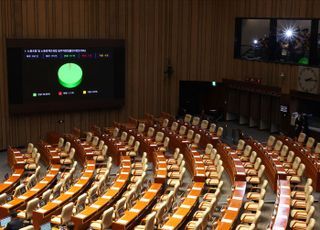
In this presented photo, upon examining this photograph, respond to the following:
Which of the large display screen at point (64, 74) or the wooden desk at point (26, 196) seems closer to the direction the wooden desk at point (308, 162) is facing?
the wooden desk
